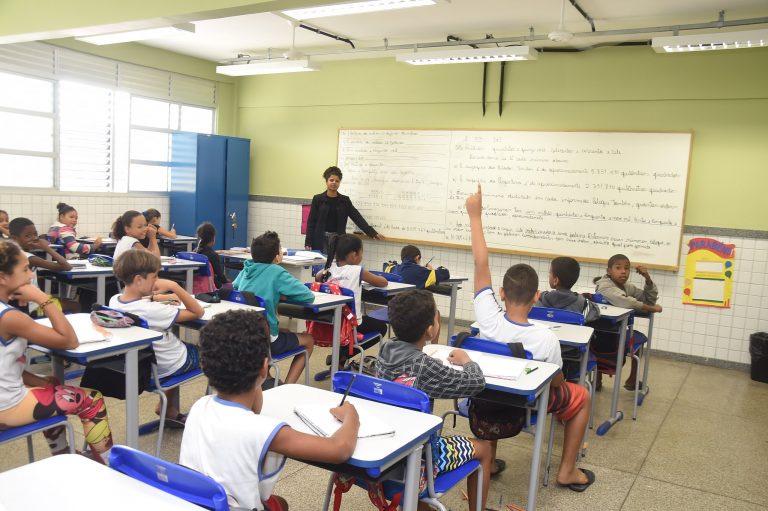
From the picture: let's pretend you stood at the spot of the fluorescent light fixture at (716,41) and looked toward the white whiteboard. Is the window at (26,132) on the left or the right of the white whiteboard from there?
left

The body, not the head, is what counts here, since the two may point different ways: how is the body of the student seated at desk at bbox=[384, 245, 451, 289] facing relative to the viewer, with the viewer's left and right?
facing away from the viewer and to the right of the viewer

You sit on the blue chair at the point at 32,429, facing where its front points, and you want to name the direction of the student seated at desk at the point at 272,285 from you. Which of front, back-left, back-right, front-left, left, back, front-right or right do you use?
front-left

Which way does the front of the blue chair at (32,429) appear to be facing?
to the viewer's right

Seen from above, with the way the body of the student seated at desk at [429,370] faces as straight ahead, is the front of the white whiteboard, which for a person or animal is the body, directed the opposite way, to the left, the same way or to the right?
the opposite way

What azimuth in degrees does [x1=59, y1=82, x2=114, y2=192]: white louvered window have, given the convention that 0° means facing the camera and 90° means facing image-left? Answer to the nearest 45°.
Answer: approximately 315°

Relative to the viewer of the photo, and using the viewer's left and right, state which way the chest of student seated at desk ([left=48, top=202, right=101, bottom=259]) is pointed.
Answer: facing to the right of the viewer

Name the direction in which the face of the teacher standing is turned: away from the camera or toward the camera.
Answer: toward the camera

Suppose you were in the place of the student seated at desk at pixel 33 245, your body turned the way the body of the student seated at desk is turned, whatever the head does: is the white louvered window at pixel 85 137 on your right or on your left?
on your left

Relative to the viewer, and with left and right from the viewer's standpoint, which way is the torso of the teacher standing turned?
facing the viewer

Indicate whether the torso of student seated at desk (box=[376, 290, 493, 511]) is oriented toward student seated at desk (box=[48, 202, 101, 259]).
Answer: no

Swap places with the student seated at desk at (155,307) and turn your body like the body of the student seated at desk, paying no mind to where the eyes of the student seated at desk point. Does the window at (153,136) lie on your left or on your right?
on your left

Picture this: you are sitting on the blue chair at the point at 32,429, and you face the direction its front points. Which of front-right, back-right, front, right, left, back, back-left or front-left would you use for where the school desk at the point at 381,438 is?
front-right

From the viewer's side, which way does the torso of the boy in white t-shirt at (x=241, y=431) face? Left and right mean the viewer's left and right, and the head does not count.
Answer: facing away from the viewer and to the right of the viewer

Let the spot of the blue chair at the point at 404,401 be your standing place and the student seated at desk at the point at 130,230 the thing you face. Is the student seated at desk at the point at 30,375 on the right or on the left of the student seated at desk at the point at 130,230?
left

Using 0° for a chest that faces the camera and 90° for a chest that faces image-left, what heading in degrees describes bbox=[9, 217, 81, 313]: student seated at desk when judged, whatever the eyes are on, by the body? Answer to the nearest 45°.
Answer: approximately 270°

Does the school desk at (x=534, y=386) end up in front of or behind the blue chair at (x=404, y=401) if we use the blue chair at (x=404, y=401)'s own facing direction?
in front

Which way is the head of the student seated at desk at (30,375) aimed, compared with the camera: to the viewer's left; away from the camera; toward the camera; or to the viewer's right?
to the viewer's right

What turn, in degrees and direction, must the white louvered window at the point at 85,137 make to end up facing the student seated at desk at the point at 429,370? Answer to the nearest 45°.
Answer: approximately 45° to its right

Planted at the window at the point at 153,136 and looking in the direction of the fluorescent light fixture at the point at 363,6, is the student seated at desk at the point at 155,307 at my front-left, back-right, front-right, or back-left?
front-right
